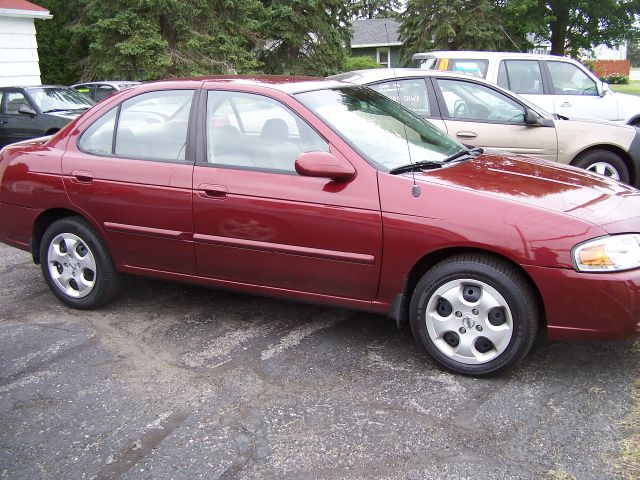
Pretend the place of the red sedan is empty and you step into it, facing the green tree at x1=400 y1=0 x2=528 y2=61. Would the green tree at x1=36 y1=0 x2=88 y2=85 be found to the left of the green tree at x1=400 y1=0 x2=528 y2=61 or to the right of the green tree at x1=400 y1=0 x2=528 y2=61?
left

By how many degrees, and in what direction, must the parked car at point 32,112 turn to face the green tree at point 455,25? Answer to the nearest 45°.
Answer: approximately 90° to its left

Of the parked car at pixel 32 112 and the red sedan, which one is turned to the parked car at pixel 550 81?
the parked car at pixel 32 112

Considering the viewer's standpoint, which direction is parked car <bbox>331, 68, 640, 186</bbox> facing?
facing to the right of the viewer

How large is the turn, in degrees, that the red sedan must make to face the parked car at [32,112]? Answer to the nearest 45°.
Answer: approximately 180°

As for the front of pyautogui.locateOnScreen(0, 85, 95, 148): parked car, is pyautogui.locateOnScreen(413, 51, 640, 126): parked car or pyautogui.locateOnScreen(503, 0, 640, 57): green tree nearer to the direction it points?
the parked car

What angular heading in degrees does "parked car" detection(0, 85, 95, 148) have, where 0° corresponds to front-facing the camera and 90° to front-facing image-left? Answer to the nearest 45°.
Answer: approximately 315°
